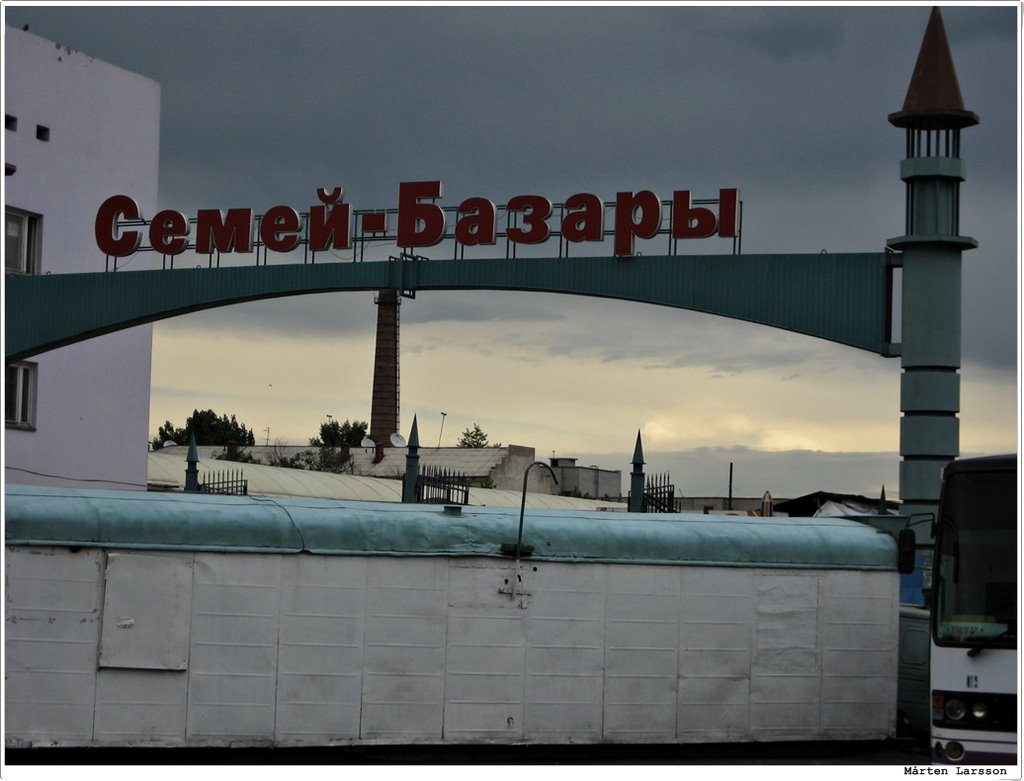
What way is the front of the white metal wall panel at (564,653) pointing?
toward the camera

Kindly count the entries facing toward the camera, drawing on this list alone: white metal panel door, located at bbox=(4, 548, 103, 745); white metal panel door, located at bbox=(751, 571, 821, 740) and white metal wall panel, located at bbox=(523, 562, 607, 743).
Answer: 3

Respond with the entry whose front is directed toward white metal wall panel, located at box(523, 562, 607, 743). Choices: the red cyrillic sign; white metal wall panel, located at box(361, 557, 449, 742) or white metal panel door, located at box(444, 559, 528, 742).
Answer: the red cyrillic sign

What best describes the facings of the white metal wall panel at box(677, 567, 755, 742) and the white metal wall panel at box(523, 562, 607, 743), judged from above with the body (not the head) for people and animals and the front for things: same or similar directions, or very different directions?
same or similar directions

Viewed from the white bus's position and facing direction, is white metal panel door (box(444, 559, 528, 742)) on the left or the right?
on its right

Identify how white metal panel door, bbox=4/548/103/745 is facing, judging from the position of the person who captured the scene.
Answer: facing the viewer

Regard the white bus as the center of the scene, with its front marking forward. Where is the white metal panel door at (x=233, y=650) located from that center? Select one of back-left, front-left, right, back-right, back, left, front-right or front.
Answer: right

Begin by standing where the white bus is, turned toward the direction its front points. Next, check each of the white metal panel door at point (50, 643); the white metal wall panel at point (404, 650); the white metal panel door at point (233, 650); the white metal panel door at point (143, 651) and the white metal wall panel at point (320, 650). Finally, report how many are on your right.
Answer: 5

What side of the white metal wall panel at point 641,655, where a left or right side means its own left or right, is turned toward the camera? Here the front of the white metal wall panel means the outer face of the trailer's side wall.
front

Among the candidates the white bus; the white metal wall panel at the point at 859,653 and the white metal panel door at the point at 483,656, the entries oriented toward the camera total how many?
3

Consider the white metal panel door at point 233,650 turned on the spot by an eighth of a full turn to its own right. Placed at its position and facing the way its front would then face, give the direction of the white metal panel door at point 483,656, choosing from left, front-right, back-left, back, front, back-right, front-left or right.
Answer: back-left

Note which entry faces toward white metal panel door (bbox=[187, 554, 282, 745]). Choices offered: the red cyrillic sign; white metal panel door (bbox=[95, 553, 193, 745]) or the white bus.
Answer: the red cyrillic sign

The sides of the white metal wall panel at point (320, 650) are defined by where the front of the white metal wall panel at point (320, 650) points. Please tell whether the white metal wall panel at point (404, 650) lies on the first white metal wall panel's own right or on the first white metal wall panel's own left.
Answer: on the first white metal wall panel's own left

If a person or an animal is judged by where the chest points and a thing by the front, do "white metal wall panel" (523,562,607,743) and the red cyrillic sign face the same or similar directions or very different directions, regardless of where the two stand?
same or similar directions

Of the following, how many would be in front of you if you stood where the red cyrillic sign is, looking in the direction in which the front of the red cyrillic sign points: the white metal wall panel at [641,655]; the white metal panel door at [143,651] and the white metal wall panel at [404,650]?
3
